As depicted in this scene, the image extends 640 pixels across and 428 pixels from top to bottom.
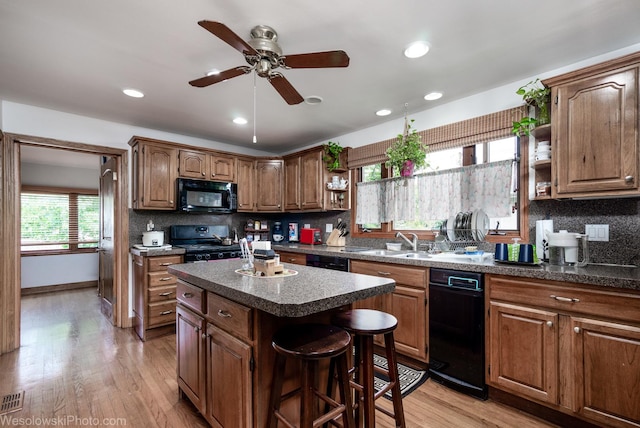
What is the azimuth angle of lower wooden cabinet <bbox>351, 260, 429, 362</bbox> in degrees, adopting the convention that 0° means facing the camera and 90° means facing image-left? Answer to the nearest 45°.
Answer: approximately 45°

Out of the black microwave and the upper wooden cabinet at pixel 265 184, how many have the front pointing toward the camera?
2

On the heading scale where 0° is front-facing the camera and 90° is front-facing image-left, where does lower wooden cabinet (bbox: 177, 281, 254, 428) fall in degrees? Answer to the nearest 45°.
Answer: approximately 45°

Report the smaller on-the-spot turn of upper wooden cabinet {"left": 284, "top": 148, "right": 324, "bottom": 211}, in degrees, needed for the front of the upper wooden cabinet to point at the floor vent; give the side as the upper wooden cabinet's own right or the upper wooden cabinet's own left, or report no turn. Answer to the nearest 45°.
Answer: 0° — it already faces it

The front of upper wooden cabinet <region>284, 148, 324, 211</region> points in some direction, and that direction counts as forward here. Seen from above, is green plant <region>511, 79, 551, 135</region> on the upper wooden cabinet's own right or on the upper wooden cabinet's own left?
on the upper wooden cabinet's own left

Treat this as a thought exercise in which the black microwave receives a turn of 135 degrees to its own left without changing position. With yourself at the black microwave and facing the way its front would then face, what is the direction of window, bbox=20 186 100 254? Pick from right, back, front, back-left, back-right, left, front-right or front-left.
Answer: left

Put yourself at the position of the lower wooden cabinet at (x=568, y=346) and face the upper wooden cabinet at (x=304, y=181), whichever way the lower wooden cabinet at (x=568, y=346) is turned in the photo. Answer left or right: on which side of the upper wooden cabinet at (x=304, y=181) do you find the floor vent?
left

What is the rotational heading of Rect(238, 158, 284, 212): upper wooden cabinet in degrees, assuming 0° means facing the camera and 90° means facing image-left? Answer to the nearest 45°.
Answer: approximately 0°

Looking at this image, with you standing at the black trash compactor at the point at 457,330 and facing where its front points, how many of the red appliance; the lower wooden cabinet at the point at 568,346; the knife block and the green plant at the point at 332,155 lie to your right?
3

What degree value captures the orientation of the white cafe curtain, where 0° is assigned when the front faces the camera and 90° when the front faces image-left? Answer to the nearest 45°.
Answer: approximately 45°
